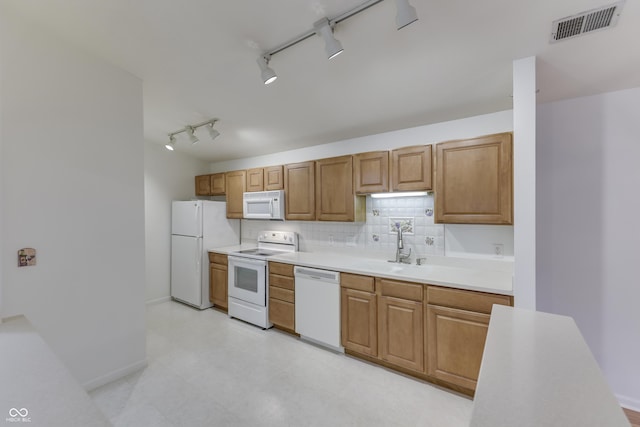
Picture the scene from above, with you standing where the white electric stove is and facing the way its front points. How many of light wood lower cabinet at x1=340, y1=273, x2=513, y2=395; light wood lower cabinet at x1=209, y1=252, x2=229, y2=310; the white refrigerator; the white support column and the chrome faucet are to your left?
3

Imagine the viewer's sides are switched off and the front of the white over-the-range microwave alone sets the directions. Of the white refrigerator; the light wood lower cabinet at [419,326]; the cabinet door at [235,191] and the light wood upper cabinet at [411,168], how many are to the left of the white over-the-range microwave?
2

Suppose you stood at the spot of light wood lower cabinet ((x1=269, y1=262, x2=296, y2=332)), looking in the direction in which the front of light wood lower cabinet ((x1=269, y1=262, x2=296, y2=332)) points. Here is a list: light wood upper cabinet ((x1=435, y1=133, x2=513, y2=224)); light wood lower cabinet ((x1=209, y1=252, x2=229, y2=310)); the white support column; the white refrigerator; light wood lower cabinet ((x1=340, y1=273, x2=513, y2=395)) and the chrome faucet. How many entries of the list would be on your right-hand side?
2

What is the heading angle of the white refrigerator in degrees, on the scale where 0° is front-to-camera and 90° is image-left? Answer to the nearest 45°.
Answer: approximately 45°

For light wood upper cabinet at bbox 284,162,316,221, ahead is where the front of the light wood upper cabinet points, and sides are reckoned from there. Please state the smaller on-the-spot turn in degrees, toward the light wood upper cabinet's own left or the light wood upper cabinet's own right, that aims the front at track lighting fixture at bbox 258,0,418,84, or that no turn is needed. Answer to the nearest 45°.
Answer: approximately 45° to the light wood upper cabinet's own left

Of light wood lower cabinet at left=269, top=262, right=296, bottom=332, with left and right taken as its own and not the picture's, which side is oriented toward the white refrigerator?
right

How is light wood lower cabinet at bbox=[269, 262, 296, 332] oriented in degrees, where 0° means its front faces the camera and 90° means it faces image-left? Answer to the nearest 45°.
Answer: approximately 45°

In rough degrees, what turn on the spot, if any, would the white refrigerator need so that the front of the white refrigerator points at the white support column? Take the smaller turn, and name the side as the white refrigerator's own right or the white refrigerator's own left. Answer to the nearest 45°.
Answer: approximately 90° to the white refrigerator's own left

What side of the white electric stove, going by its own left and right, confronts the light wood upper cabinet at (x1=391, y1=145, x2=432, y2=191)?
left

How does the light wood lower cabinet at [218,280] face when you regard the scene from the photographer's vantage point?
facing the viewer and to the left of the viewer

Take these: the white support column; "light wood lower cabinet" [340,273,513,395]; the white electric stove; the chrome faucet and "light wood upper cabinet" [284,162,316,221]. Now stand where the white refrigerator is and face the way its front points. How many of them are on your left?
5
